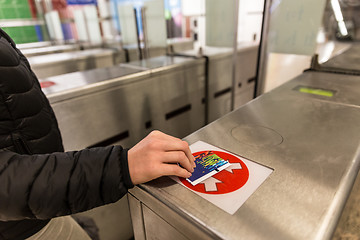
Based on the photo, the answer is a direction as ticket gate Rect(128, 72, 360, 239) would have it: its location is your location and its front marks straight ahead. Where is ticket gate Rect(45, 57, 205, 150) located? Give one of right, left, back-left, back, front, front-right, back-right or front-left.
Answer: right

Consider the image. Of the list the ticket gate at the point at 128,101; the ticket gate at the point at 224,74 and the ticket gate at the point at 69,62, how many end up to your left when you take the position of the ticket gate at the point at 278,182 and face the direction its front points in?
0

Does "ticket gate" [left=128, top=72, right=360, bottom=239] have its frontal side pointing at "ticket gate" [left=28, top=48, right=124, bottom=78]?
no

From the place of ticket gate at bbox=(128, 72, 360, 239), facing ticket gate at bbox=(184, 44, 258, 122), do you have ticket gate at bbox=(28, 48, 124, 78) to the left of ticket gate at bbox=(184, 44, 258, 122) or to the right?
left

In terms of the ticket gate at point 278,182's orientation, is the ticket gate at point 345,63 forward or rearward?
rearward

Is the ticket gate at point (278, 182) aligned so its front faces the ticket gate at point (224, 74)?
no

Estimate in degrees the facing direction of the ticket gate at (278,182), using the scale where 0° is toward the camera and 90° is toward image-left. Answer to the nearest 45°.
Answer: approximately 45°
